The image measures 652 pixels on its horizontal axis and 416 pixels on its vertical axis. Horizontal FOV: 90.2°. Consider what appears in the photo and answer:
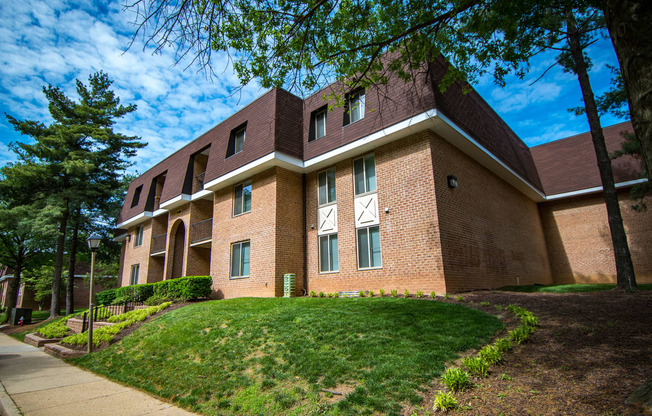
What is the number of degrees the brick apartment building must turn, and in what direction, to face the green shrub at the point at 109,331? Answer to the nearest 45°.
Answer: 0° — it already faces it

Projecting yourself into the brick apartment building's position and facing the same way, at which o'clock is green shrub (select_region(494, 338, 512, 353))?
The green shrub is roughly at 10 o'clock from the brick apartment building.

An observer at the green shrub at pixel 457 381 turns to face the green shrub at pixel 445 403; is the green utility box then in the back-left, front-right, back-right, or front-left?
back-right

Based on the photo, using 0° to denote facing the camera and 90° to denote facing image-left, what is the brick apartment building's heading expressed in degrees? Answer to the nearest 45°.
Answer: approximately 45°

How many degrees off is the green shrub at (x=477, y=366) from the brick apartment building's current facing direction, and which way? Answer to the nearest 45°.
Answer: approximately 45° to its left

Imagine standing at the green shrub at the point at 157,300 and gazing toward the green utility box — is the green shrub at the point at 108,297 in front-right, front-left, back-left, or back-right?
back-left

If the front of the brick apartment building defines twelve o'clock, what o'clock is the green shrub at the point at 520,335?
The green shrub is roughly at 10 o'clock from the brick apartment building.
